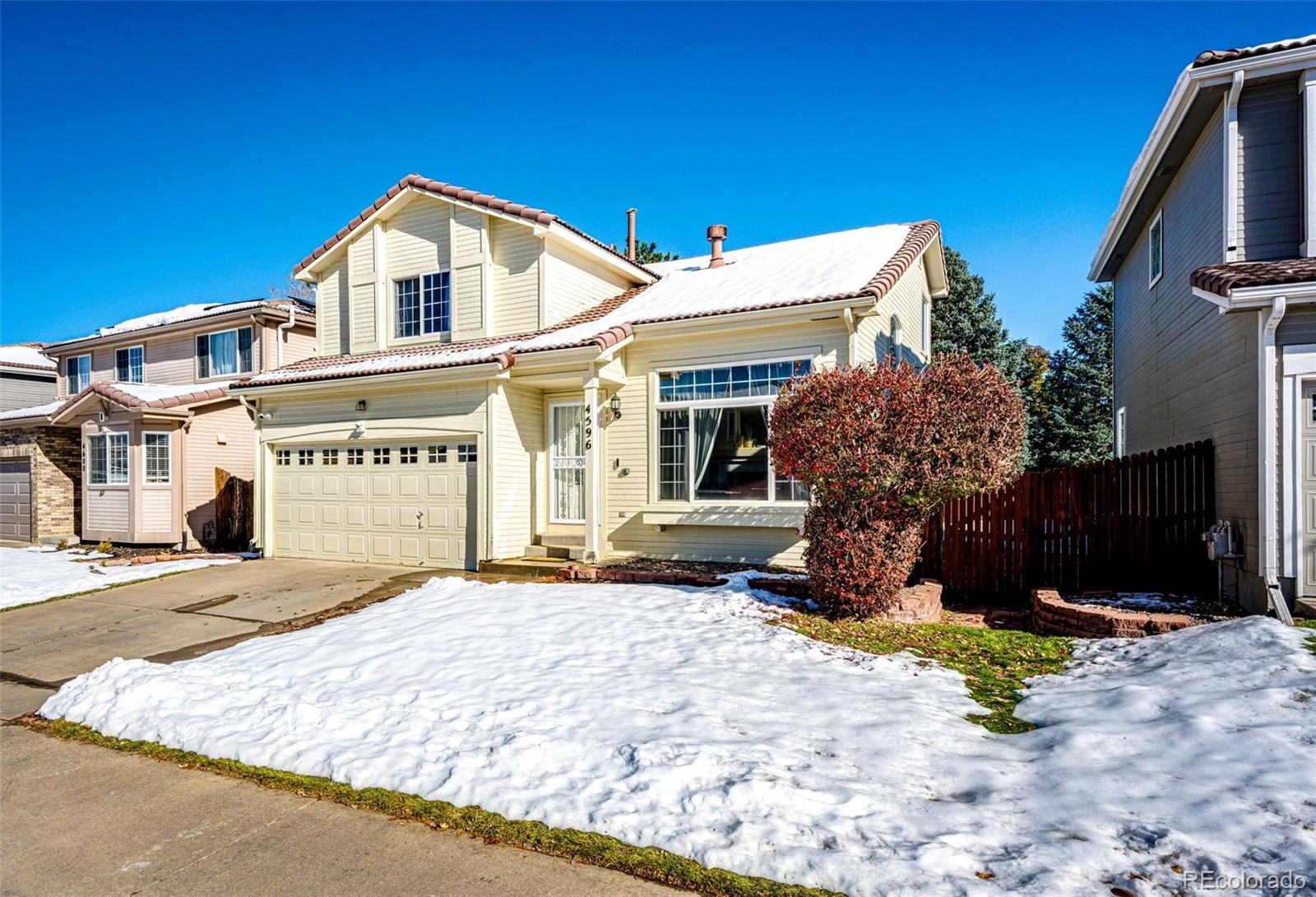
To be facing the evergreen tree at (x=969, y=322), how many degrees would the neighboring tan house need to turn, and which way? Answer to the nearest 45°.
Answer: approximately 135° to its left

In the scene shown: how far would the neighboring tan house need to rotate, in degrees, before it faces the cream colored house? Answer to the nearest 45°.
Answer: approximately 90° to its left

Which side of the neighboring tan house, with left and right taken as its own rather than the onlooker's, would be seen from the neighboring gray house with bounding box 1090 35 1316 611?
left

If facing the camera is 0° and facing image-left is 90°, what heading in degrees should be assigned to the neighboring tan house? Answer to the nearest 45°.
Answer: approximately 45°

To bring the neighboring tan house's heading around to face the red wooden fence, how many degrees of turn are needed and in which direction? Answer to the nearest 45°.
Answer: approximately 90° to its left

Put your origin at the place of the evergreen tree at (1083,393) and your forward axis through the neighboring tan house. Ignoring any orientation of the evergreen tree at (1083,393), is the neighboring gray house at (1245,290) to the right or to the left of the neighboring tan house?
left
